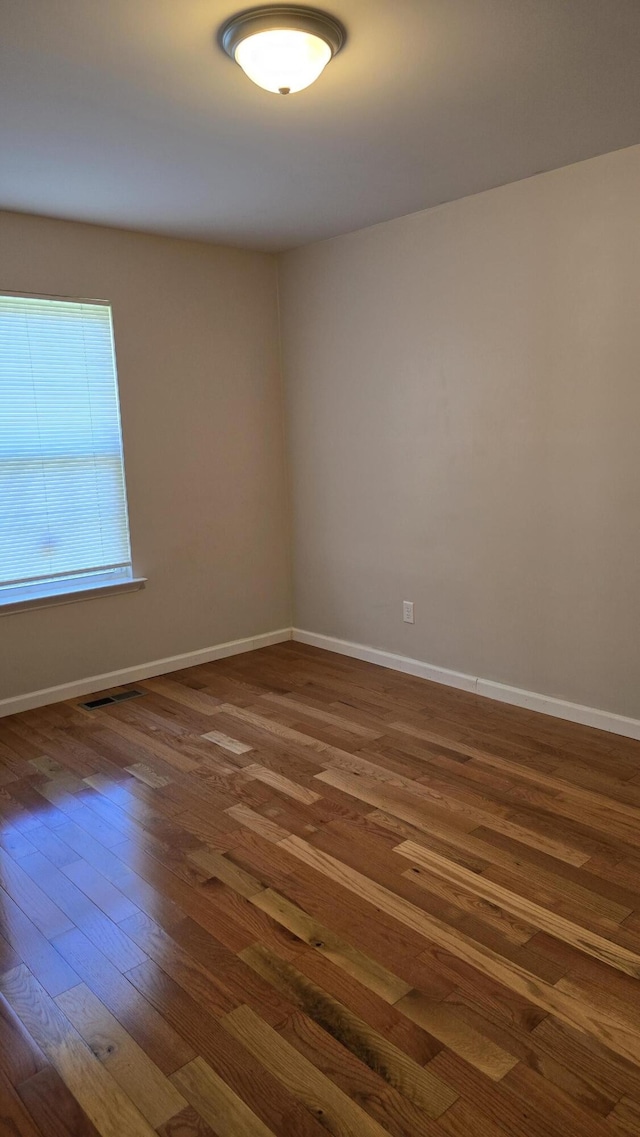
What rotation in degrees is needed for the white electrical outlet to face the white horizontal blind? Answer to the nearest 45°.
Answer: approximately 45° to its right

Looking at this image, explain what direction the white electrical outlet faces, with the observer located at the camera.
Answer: facing the viewer and to the left of the viewer

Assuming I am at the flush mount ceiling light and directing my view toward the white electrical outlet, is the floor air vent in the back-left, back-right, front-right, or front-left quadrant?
front-left

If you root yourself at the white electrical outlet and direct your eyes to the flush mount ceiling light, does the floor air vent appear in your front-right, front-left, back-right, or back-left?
front-right

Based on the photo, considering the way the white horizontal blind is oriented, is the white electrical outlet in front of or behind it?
in front

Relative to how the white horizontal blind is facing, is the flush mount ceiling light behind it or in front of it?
in front

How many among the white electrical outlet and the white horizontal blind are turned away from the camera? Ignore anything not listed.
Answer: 0

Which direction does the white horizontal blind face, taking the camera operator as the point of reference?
facing the viewer and to the right of the viewer

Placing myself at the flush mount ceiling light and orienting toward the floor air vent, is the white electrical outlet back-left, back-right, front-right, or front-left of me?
front-right
